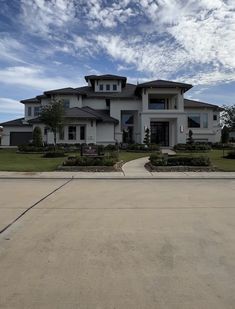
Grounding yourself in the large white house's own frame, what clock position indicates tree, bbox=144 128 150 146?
The tree is roughly at 11 o'clock from the large white house.

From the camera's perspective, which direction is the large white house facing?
toward the camera

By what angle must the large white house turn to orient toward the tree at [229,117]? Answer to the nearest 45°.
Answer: approximately 45° to its left

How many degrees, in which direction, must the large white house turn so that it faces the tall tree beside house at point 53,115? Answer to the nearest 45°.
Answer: approximately 45° to its right
